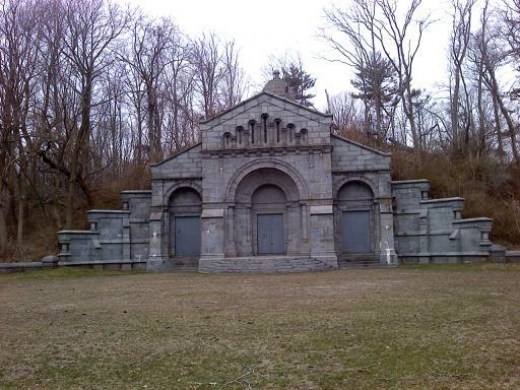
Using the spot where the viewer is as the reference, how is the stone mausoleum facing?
facing the viewer
